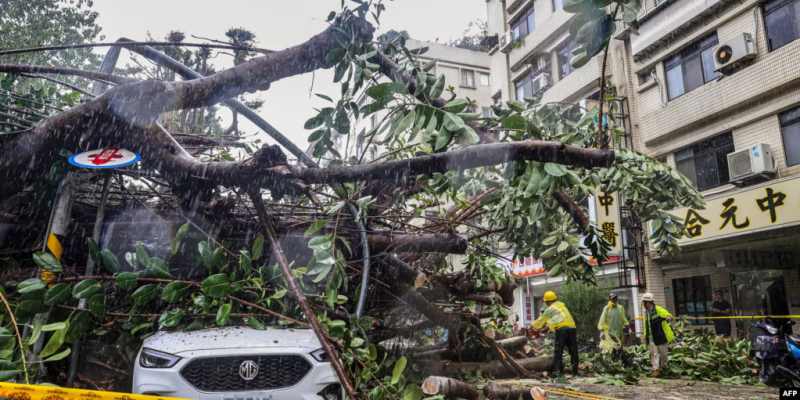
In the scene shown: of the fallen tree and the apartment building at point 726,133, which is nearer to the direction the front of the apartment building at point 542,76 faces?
the fallen tree

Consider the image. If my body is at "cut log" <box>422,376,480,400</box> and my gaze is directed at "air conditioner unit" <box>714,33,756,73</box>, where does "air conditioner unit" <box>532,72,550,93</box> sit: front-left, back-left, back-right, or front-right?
front-left

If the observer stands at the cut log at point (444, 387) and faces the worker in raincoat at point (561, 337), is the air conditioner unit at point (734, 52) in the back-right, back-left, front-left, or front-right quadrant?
front-right

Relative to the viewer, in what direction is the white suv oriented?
toward the camera

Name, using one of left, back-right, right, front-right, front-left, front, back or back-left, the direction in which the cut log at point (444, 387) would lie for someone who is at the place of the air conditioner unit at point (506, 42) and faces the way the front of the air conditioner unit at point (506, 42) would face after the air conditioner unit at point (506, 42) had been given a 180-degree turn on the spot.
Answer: back-right

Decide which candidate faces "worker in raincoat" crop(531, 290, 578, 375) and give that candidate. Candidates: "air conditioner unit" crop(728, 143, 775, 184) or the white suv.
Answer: the air conditioner unit

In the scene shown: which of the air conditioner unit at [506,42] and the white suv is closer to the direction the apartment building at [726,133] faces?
the white suv

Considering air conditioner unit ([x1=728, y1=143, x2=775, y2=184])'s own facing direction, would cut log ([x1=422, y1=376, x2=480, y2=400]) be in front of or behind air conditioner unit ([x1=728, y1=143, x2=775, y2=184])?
in front

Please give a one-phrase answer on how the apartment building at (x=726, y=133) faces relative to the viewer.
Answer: facing the viewer and to the left of the viewer

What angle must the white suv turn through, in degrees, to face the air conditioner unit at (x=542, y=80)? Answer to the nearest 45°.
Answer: approximately 135° to its left

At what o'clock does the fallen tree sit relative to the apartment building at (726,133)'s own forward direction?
The fallen tree is roughly at 11 o'clock from the apartment building.

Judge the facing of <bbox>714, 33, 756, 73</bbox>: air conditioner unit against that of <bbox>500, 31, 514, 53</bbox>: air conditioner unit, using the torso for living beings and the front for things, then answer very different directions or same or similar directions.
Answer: same or similar directions

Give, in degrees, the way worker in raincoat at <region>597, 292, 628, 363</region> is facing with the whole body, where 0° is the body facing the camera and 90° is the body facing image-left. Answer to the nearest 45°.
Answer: approximately 0°

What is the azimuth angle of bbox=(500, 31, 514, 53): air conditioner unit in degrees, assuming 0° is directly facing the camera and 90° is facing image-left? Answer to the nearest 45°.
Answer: approximately 45°

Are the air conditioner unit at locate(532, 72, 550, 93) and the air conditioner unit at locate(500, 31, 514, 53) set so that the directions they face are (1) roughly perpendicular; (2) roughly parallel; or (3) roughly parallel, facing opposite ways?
roughly parallel
